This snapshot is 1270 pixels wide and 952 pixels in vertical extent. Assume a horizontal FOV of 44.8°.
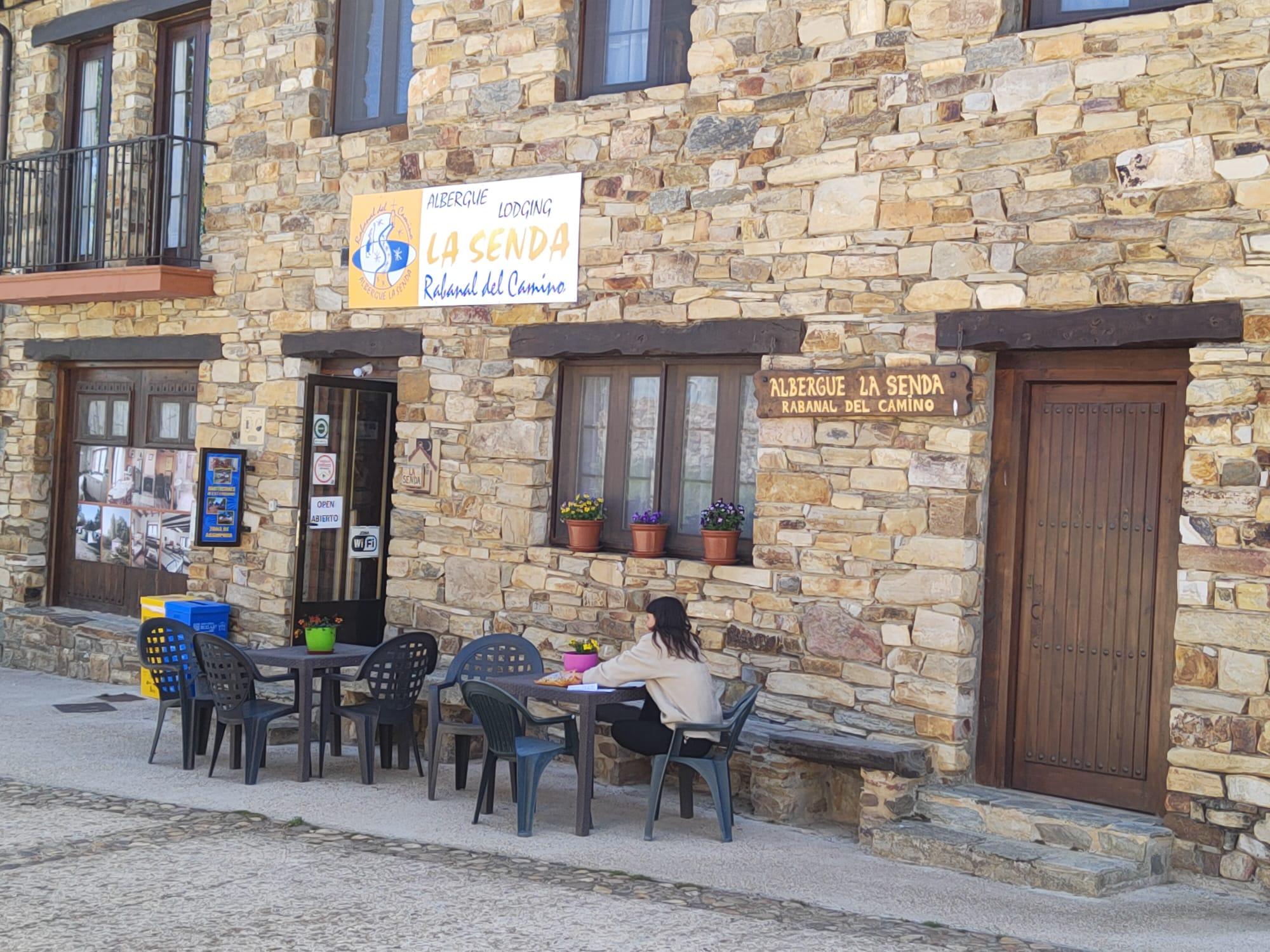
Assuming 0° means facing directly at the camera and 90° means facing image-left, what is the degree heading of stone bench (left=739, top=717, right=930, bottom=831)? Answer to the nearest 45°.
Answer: approximately 45°

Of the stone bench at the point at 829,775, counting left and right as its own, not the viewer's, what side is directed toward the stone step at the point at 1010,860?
left

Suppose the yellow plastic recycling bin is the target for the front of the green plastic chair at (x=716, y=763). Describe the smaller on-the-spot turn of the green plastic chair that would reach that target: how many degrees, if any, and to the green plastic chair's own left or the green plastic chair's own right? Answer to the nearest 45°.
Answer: approximately 45° to the green plastic chair's own right

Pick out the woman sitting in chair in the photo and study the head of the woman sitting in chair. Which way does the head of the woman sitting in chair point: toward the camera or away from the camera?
away from the camera

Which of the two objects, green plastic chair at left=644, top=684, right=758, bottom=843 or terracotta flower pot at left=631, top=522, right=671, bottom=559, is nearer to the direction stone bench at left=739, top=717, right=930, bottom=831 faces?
the green plastic chair

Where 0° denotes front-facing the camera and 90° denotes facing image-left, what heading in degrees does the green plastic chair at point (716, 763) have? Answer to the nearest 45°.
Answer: approximately 90°
